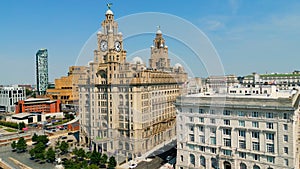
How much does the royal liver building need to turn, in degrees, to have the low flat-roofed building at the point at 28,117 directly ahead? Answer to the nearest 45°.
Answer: approximately 90° to its right

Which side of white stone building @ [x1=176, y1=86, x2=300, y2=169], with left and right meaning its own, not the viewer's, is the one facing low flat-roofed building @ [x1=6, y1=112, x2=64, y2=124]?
right

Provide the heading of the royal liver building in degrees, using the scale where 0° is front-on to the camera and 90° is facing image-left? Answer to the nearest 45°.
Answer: approximately 45°

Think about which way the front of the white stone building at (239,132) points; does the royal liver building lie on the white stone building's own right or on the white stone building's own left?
on the white stone building's own right

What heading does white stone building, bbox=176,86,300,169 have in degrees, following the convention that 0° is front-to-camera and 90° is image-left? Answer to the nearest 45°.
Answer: approximately 0°

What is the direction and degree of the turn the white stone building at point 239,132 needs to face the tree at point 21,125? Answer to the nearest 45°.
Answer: approximately 90° to its right

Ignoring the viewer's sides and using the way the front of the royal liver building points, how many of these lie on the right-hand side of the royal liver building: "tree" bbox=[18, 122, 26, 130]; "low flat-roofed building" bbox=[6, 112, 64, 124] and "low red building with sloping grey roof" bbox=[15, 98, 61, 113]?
3
